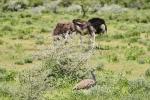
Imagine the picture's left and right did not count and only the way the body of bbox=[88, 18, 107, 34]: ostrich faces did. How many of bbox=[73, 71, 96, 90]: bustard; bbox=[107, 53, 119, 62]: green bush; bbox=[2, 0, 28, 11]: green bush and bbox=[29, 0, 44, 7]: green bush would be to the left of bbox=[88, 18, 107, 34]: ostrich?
2

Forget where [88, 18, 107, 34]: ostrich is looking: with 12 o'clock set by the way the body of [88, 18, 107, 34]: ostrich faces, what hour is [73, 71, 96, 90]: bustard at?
[73, 71, 96, 90]: bustard is roughly at 9 o'clock from [88, 18, 107, 34]: ostrich.

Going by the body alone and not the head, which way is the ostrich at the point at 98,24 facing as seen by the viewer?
to the viewer's left

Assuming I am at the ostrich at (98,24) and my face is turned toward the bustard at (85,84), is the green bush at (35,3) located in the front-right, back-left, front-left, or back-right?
back-right
